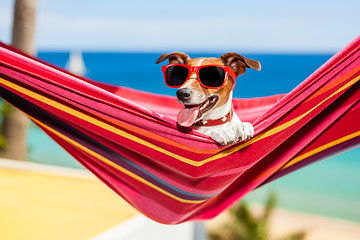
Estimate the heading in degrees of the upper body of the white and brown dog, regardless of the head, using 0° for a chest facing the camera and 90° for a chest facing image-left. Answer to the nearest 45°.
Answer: approximately 45°

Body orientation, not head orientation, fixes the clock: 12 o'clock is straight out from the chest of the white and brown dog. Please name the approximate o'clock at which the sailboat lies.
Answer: The sailboat is roughly at 4 o'clock from the white and brown dog.

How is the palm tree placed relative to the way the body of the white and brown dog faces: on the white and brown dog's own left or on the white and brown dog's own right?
on the white and brown dog's own right
